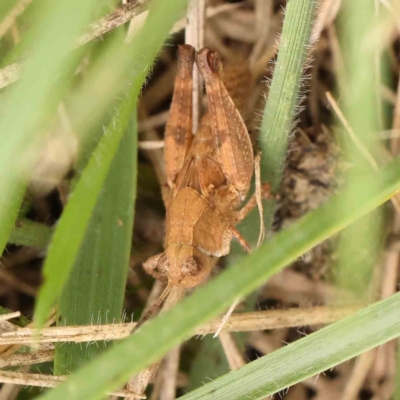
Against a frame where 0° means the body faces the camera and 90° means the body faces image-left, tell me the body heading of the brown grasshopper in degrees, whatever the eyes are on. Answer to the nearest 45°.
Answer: approximately 0°
